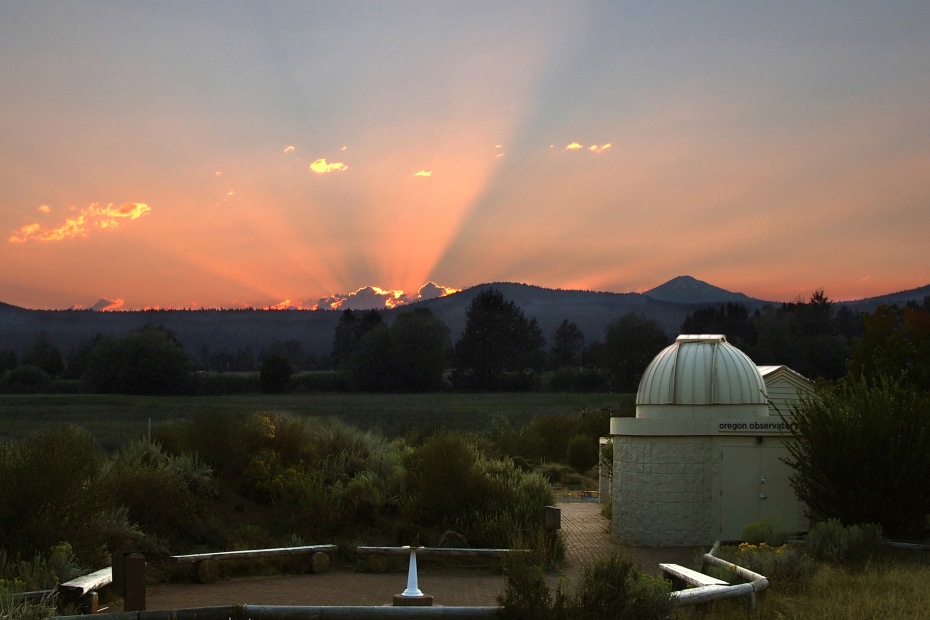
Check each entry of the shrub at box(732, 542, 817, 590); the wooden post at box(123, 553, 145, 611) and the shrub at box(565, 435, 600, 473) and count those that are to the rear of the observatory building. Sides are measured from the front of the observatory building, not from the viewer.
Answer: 1

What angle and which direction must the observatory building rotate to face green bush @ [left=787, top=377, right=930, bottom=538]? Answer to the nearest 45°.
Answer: approximately 45° to its left

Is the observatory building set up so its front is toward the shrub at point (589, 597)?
yes

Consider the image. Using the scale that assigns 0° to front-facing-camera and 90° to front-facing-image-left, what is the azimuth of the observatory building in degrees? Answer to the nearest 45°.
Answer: approximately 0°

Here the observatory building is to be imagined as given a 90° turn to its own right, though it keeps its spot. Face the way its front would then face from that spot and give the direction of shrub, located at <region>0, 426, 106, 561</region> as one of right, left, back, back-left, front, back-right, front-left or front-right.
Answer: front-left

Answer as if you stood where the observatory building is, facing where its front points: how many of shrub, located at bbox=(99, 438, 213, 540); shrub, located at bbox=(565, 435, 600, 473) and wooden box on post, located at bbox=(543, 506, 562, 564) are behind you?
1

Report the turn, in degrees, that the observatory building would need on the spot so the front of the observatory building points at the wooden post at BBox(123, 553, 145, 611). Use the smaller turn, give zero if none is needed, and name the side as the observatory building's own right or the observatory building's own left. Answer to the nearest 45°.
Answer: approximately 45° to the observatory building's own right

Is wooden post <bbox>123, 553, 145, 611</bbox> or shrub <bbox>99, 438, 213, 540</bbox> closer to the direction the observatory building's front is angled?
the wooden post

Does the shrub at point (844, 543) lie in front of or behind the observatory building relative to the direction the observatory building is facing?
in front

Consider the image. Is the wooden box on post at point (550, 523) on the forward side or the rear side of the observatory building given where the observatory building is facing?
on the forward side

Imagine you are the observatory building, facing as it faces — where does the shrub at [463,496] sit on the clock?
The shrub is roughly at 2 o'clock from the observatory building.

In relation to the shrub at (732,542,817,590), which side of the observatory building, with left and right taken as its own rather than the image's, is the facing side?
front
